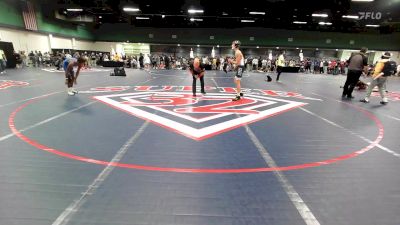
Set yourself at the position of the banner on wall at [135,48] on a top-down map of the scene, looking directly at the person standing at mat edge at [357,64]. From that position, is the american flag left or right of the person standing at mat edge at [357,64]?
right

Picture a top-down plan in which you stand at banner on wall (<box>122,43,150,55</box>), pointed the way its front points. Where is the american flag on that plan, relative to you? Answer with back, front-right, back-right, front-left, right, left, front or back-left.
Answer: front-right

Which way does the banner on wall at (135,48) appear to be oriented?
toward the camera

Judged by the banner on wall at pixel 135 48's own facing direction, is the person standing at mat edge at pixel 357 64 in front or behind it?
in front
